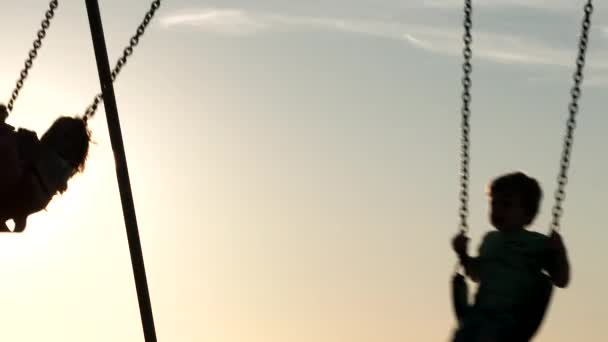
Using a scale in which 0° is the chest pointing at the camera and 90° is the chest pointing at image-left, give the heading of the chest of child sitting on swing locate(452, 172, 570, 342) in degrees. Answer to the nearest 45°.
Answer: approximately 45°

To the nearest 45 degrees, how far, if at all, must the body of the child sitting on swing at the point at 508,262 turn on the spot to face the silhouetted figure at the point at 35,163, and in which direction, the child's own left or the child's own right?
approximately 45° to the child's own right
